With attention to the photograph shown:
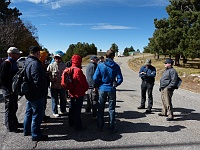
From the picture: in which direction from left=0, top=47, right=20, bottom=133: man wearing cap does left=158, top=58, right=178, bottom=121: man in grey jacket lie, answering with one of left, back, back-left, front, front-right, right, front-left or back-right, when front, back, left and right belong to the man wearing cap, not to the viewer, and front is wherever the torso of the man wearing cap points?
front

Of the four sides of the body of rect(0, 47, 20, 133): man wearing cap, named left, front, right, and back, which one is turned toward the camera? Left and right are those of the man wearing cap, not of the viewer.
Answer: right

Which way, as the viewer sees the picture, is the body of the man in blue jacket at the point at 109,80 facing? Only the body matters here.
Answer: away from the camera

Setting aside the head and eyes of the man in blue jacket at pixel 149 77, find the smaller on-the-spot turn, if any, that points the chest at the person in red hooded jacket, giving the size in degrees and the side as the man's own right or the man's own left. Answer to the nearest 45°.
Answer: approximately 45° to the man's own right
